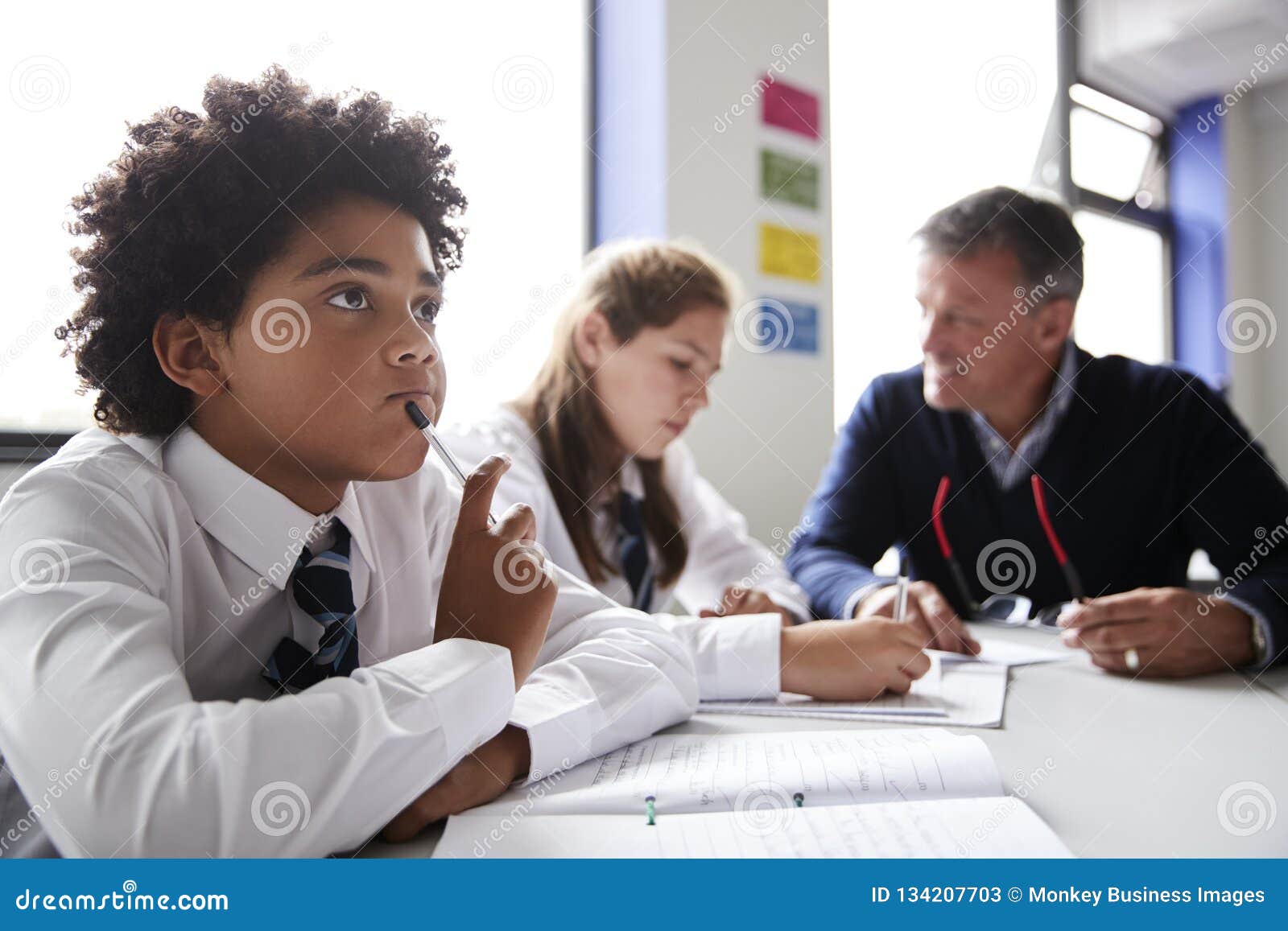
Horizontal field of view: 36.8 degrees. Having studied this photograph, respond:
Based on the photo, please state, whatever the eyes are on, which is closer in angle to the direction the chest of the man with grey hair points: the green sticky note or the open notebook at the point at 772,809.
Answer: the open notebook

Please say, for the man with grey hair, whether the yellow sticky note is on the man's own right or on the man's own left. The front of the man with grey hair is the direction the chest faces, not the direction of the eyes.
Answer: on the man's own right

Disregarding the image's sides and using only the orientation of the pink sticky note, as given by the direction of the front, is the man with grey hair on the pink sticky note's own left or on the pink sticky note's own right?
on the pink sticky note's own left

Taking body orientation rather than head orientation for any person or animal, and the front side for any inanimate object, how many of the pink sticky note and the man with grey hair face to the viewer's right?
0

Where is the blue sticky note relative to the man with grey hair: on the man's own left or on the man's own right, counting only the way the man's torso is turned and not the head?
on the man's own right

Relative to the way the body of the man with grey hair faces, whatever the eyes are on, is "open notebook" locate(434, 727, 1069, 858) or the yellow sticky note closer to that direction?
the open notebook
